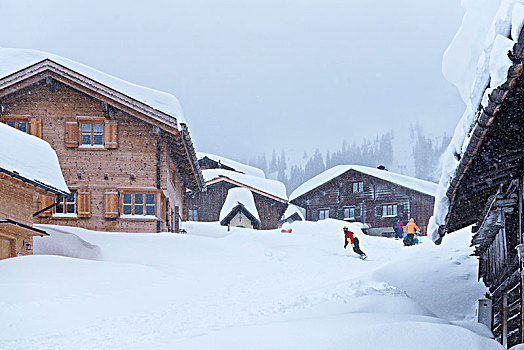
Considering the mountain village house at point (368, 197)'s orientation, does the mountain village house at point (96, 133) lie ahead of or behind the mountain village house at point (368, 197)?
ahead

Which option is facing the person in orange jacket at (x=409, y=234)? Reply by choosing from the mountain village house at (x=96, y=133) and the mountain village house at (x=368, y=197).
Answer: the mountain village house at (x=368, y=197)

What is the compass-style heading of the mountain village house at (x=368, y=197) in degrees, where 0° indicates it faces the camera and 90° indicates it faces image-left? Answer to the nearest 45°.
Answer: approximately 0°

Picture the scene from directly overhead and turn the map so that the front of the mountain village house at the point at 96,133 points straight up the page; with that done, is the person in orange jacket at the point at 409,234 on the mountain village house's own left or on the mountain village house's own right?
on the mountain village house's own left

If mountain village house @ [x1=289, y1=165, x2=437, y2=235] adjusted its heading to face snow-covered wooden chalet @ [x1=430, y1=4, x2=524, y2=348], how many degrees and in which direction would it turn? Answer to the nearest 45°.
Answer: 0° — it already faces it

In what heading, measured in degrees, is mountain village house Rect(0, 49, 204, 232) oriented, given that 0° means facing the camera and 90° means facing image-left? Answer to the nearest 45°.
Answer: approximately 0°

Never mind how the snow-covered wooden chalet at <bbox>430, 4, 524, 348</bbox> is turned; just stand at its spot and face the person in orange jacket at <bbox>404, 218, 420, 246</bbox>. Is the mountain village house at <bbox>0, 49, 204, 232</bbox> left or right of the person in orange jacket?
left

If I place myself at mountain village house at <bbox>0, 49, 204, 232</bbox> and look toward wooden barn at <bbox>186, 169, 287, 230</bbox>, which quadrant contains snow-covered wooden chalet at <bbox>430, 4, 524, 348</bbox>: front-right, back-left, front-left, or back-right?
back-right

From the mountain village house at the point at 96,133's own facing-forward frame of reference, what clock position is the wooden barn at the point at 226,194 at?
The wooden barn is roughly at 7 o'clock from the mountain village house.

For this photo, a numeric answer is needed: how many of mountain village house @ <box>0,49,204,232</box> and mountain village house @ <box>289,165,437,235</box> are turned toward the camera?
2

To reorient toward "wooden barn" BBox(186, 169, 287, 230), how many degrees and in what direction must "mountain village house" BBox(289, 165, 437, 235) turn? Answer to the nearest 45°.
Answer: approximately 45° to its right
